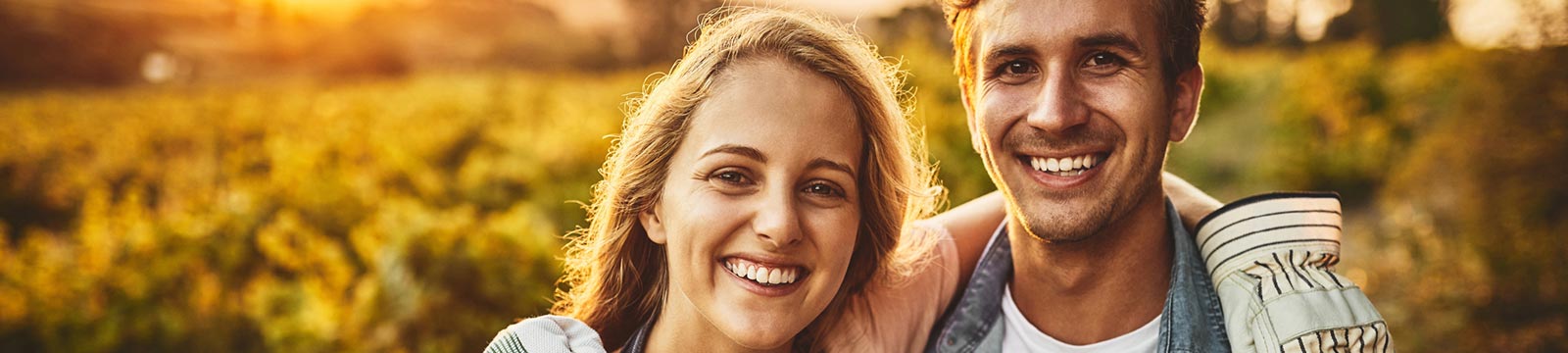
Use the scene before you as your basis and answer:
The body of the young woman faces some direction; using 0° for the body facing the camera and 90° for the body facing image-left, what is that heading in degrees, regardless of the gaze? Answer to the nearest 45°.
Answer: approximately 0°

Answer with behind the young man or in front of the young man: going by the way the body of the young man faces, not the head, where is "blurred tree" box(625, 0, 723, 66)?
behind

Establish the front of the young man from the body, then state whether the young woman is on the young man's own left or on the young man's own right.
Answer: on the young man's own right

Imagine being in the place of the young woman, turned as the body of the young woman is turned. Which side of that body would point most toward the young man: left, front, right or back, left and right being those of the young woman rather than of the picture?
left

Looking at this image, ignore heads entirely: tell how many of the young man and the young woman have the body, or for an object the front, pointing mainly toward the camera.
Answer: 2

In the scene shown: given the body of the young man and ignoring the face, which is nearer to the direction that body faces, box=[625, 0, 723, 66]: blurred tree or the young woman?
the young woman
